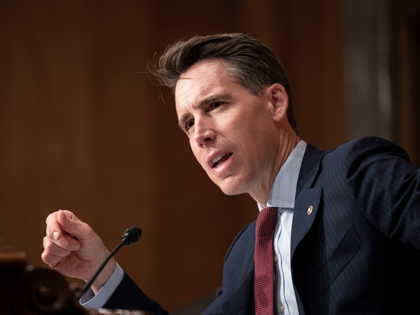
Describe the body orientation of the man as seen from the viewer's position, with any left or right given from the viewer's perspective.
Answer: facing the viewer and to the left of the viewer

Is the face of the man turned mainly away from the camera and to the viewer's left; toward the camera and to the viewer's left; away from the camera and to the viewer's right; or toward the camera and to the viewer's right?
toward the camera and to the viewer's left
